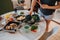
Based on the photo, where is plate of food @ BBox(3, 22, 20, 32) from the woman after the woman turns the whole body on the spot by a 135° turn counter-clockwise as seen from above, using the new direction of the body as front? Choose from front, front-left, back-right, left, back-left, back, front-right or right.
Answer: back-right

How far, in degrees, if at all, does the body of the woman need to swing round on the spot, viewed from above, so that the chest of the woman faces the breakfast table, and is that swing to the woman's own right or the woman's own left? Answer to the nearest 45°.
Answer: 0° — they already face it

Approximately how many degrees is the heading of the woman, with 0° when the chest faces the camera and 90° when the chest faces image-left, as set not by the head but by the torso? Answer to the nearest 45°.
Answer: approximately 45°
